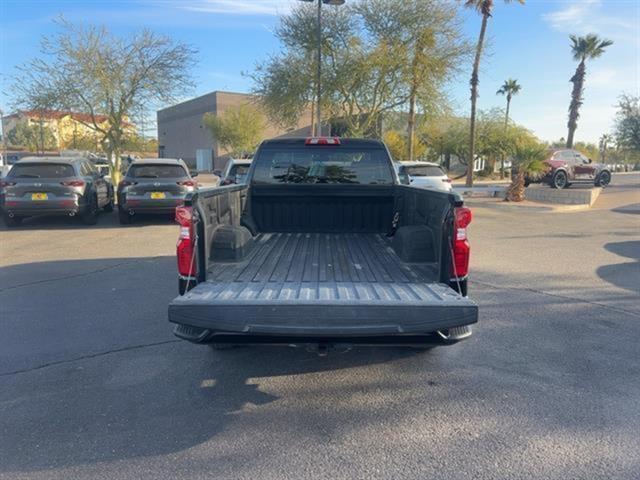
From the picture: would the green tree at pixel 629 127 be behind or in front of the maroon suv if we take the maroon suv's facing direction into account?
in front

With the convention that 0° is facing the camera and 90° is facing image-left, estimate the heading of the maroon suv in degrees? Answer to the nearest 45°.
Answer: approximately 225°

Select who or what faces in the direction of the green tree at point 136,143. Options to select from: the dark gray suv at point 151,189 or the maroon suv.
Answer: the dark gray suv

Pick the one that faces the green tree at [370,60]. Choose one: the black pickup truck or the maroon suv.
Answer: the black pickup truck

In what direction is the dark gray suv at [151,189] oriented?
away from the camera

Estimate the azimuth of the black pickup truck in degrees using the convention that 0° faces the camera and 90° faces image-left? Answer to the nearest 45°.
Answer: approximately 180°

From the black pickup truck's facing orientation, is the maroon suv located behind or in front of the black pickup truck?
in front

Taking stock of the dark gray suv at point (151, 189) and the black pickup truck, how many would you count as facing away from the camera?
2

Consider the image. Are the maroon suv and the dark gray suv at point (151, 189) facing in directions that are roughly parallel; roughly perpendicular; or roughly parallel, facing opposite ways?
roughly perpendicular

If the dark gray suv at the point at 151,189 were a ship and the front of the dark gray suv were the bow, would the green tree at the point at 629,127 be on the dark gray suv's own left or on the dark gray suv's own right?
on the dark gray suv's own right
